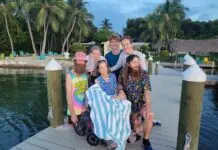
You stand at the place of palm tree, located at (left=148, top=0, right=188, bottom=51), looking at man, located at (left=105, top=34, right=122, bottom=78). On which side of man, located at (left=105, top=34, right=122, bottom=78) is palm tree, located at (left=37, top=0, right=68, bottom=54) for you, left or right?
right

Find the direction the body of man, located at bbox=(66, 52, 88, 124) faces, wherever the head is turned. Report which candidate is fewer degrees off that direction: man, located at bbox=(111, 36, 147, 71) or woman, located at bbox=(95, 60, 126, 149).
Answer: the woman

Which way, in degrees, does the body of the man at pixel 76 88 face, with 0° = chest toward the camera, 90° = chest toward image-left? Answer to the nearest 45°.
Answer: approximately 315°

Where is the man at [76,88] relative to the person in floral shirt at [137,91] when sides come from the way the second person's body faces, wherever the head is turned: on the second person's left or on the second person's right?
on the second person's right

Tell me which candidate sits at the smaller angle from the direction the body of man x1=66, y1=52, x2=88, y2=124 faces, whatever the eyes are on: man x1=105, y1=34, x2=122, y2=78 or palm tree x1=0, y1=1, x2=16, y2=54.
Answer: the man x1=105, y1=34, x2=122, y2=78

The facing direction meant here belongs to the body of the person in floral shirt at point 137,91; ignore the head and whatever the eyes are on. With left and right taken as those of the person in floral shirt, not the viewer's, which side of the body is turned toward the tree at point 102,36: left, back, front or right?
back

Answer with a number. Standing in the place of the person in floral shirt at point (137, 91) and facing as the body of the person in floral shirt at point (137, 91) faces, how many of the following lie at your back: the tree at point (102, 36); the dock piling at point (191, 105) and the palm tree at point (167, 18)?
2

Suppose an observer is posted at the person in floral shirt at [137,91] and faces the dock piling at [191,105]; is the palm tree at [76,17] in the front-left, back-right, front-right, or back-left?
back-left

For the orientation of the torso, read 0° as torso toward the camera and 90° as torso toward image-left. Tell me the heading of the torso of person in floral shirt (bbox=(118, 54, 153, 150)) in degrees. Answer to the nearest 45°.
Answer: approximately 0°
